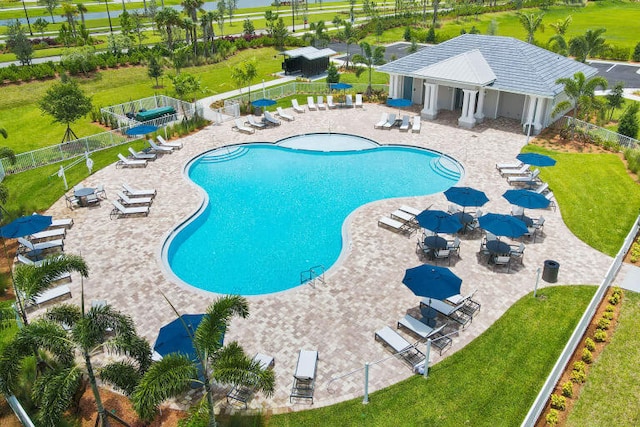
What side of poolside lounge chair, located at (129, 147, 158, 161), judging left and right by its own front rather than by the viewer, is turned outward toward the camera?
right

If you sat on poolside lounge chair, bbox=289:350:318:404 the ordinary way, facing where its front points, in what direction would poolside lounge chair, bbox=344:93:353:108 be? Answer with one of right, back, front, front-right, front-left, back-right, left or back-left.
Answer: front

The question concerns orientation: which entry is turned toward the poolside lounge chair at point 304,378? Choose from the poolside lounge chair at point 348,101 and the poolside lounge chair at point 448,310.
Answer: the poolside lounge chair at point 348,101

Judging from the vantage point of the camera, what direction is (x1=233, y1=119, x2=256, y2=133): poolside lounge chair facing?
facing the viewer and to the right of the viewer

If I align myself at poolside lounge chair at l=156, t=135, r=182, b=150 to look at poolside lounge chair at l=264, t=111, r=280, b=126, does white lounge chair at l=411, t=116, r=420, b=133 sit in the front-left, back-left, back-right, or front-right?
front-right

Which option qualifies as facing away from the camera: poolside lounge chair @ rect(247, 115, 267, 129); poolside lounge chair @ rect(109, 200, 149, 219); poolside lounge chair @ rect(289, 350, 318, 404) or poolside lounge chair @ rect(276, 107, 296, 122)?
poolside lounge chair @ rect(289, 350, 318, 404)

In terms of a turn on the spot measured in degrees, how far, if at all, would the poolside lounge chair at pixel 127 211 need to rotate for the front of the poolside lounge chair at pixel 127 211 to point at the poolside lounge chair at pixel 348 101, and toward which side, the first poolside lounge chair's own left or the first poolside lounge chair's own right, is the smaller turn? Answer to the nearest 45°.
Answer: approximately 45° to the first poolside lounge chair's own left

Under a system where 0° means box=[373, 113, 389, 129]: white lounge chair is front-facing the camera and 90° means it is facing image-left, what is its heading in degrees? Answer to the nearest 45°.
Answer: approximately 45°

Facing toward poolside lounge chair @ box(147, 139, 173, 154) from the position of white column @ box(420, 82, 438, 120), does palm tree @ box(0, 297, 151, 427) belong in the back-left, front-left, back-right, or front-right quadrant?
front-left

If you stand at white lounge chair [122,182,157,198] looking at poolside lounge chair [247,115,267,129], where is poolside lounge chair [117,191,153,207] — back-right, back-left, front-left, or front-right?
back-right

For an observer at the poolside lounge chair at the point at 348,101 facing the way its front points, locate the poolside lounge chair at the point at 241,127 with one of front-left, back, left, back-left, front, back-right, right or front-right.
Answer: front-right

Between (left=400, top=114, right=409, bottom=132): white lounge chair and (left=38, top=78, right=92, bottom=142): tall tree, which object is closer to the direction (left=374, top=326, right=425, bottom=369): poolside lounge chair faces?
the tall tree

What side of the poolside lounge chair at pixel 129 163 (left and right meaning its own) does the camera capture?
right

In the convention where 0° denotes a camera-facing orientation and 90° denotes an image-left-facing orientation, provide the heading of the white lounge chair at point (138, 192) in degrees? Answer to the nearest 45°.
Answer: approximately 270°

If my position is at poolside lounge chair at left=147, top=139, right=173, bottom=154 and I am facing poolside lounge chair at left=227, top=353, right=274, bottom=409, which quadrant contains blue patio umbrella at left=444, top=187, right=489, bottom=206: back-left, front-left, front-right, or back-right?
front-left

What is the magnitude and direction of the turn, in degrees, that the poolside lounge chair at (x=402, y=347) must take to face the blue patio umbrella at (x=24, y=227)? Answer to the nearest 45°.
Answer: approximately 45° to its left

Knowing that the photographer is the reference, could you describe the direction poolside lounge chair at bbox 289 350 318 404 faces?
facing away from the viewer

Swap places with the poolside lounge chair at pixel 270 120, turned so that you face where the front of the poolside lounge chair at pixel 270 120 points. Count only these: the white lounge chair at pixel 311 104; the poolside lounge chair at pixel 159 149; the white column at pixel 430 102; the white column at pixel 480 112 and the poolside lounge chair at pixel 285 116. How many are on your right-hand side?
1

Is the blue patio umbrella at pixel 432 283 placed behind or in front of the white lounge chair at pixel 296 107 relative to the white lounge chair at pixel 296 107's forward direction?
in front

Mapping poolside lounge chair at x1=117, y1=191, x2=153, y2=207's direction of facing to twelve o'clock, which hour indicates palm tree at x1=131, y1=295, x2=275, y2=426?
The palm tree is roughly at 3 o'clock from the poolside lounge chair.

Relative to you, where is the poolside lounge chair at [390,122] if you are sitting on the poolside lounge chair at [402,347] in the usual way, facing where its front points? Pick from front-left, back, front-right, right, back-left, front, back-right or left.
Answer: front-right
